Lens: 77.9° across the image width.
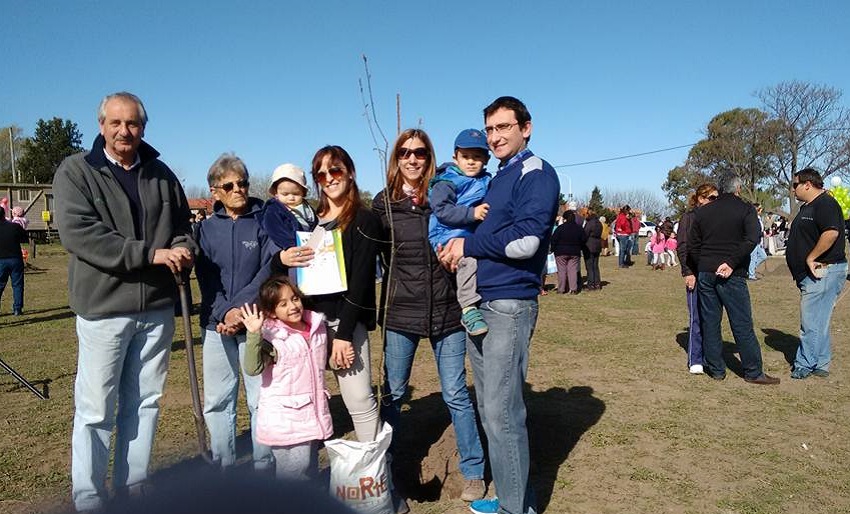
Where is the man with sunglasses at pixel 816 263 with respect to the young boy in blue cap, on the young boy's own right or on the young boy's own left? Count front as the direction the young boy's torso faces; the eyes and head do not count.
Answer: on the young boy's own left

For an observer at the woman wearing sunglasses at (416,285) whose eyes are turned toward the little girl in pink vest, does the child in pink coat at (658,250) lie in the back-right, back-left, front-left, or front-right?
back-right

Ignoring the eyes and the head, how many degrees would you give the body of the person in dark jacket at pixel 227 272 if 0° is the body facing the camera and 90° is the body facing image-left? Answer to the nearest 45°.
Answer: approximately 0°

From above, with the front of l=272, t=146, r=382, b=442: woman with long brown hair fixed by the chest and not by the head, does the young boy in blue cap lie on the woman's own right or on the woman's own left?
on the woman's own left

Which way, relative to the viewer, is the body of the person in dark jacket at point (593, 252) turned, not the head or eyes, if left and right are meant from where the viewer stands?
facing away from the viewer

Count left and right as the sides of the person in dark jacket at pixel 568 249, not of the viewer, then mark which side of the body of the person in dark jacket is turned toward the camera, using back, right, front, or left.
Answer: back

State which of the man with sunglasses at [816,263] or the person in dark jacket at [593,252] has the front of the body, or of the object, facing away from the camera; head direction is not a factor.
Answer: the person in dark jacket

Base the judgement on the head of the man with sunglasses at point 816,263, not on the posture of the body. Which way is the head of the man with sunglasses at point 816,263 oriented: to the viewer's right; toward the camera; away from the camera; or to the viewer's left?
to the viewer's left

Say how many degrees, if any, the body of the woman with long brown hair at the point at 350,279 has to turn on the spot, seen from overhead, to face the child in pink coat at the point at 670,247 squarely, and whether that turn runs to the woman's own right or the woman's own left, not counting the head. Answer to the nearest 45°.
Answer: approximately 180°

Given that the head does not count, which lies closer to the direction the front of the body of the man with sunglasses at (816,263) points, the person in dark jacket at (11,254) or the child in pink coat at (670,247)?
the person in dark jacket

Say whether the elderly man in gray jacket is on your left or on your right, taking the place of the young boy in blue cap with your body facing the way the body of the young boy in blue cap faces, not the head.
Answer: on your right

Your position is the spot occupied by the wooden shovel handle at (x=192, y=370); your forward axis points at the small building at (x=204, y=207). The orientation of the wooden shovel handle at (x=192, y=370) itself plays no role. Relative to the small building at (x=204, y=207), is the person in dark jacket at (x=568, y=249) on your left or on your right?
right

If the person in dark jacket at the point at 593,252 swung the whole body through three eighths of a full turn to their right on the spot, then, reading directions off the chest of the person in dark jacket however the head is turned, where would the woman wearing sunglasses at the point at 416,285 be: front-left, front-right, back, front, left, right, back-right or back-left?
front-right

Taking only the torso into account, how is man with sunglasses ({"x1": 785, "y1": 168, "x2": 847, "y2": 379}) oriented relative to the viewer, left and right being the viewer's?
facing to the left of the viewer
